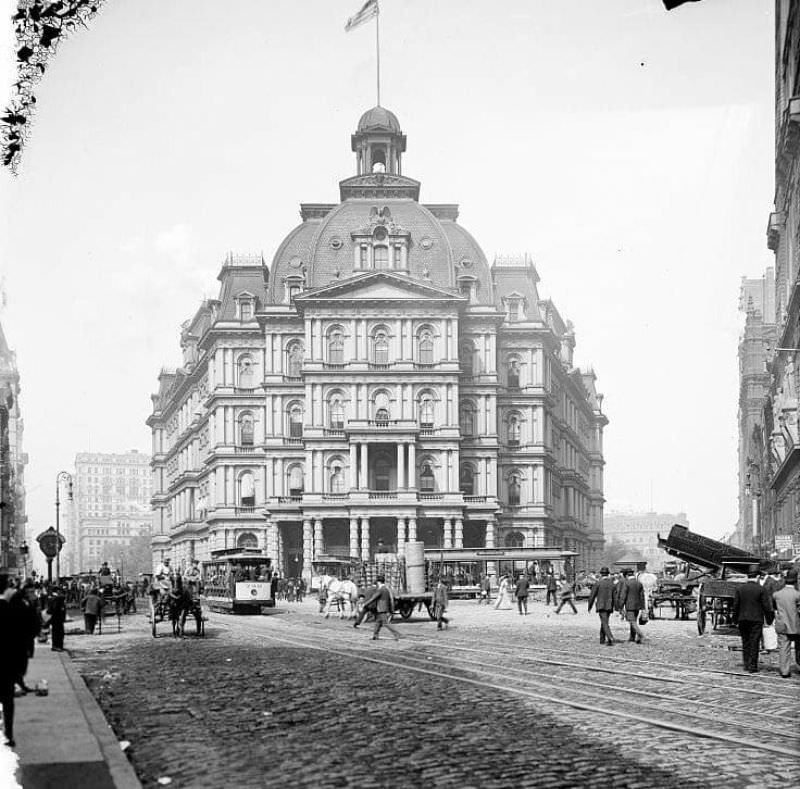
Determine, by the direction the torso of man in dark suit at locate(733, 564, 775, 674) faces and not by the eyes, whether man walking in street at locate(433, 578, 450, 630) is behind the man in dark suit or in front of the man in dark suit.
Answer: in front

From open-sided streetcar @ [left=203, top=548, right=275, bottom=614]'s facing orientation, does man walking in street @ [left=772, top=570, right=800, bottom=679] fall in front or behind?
in front

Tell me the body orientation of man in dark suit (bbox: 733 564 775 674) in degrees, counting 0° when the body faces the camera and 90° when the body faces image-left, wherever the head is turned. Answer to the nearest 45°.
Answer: approximately 180°

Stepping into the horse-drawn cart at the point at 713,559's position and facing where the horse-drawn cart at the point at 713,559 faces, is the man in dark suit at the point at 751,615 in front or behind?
behind

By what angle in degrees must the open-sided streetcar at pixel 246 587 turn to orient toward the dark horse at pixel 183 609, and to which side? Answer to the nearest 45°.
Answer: approximately 45° to its right

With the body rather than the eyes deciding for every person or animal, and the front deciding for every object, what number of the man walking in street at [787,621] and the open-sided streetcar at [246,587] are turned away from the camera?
1

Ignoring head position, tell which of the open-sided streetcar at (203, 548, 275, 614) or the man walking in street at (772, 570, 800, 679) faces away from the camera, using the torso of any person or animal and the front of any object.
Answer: the man walking in street

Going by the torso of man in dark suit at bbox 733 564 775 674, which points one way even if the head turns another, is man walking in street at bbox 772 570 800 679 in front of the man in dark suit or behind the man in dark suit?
behind

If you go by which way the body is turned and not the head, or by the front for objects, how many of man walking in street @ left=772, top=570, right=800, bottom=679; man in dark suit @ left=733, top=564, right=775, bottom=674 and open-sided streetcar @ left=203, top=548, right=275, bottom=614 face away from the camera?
2

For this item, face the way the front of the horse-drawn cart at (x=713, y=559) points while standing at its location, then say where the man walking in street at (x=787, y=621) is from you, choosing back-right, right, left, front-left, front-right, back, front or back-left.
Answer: back-left

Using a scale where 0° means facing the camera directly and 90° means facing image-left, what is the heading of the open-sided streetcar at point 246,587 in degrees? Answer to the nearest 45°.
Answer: approximately 315°

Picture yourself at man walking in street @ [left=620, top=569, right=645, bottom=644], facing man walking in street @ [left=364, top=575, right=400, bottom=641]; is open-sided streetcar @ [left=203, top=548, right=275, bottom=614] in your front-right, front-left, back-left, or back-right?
front-right
